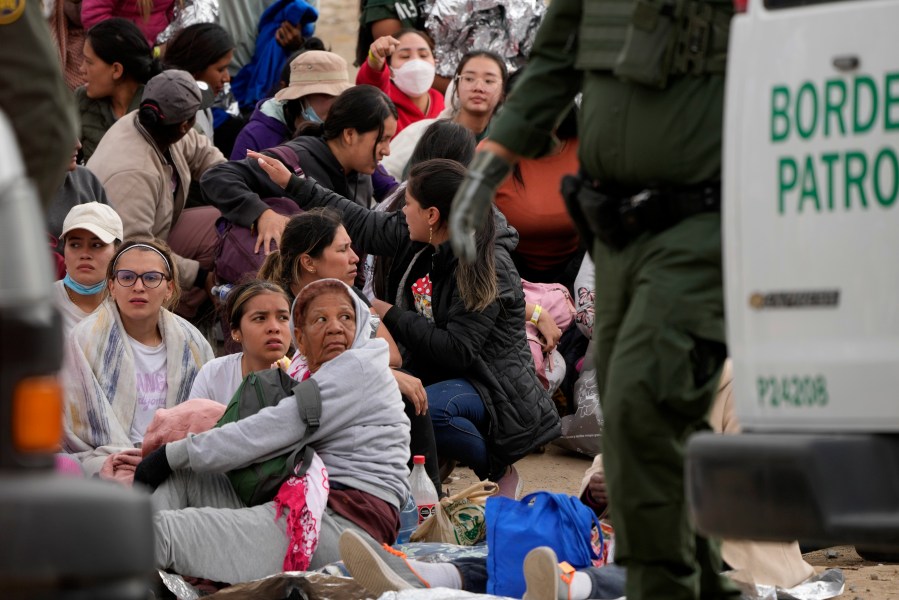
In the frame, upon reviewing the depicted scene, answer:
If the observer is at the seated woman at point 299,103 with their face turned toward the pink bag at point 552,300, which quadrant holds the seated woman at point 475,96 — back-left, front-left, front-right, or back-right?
front-left

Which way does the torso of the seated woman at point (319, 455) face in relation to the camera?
to the viewer's left

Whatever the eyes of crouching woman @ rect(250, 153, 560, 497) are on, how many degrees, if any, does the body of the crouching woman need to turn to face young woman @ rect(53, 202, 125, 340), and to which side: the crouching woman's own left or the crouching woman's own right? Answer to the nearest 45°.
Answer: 0° — they already face them

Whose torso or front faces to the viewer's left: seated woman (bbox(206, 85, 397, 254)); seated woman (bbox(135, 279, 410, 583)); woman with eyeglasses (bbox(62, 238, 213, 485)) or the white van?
seated woman (bbox(135, 279, 410, 583))

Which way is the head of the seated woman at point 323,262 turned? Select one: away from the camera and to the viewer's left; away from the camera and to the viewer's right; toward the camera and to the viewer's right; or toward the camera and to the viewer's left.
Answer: toward the camera and to the viewer's right

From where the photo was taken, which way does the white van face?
away from the camera

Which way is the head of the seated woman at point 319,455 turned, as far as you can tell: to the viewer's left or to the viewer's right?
to the viewer's right

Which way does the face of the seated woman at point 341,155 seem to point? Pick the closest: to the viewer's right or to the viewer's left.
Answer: to the viewer's right

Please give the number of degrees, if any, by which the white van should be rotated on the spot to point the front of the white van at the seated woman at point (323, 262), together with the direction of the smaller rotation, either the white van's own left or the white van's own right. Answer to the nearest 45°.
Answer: approximately 45° to the white van's own left

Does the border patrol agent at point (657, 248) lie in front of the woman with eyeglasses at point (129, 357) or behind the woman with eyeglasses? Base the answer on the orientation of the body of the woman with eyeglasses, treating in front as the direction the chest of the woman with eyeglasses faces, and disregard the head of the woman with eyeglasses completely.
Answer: in front

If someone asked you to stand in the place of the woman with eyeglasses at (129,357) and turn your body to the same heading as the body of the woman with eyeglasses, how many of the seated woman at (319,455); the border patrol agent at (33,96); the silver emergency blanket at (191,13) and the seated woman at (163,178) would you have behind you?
2

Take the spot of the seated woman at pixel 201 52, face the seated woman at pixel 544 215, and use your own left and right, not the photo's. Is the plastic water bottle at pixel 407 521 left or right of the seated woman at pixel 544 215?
right

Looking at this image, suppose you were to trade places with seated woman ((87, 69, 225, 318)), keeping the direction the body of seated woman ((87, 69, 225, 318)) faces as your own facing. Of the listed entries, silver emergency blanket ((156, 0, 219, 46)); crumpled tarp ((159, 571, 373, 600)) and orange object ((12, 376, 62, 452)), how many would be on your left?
1
